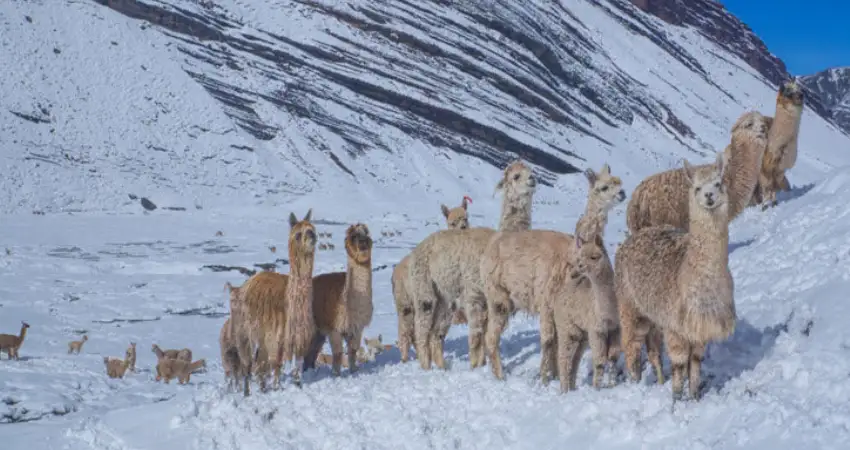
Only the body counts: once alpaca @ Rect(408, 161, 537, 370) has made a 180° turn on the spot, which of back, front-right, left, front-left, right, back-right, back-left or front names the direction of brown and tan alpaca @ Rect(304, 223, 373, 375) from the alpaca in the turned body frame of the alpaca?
front

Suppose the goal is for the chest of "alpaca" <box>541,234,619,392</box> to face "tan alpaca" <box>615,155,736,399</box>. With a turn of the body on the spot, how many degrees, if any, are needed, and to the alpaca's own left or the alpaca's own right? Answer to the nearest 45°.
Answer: approximately 45° to the alpaca's own left

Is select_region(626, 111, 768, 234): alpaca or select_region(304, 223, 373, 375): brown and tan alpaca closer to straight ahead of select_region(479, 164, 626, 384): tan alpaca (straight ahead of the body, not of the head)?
the alpaca

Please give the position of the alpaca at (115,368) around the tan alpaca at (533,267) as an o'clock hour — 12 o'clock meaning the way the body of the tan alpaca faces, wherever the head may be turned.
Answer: The alpaca is roughly at 7 o'clock from the tan alpaca.

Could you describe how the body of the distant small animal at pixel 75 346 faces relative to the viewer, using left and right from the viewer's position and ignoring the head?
facing to the right of the viewer

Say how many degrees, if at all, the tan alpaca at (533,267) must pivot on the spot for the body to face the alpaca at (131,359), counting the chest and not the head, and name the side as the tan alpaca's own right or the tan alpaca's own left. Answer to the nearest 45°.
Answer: approximately 135° to the tan alpaca's own left

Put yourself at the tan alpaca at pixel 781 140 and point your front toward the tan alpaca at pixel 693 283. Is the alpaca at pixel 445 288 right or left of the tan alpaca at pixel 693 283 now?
right

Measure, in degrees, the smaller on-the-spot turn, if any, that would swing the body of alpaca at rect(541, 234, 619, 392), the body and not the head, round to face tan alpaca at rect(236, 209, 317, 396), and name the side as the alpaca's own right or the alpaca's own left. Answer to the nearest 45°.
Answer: approximately 135° to the alpaca's own right
